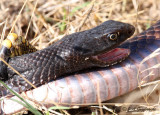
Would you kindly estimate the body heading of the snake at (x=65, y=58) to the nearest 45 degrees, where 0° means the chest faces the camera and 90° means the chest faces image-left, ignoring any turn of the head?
approximately 270°
